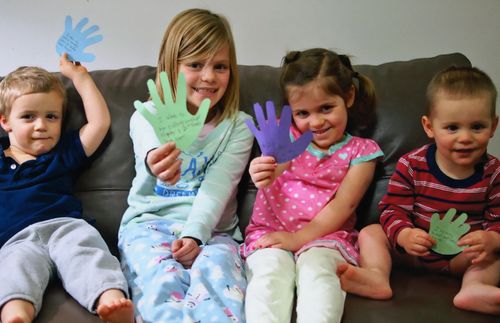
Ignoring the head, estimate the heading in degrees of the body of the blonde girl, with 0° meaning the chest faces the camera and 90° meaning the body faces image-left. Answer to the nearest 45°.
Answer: approximately 0°
